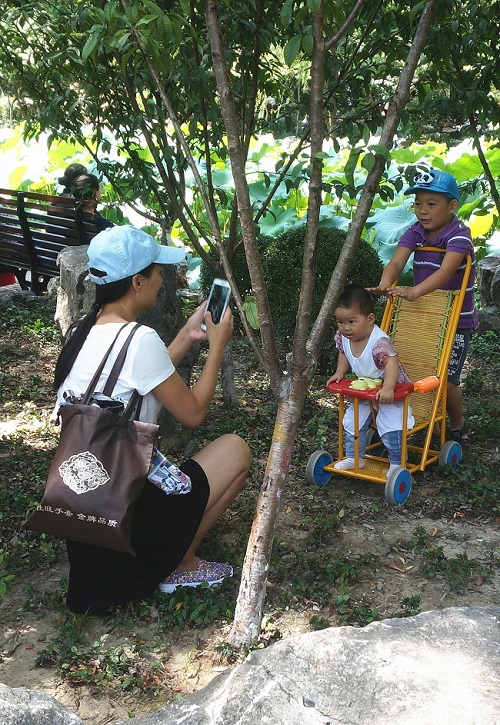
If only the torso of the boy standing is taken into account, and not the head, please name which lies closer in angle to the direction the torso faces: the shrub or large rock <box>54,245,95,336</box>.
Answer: the large rock

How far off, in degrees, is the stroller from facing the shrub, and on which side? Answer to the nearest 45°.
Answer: approximately 90° to its right

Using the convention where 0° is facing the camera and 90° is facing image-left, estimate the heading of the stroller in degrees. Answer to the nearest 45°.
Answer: approximately 45°

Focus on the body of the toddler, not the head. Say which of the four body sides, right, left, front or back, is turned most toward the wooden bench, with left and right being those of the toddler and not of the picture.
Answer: right

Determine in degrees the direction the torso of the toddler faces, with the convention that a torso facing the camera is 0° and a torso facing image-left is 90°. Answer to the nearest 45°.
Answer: approximately 45°

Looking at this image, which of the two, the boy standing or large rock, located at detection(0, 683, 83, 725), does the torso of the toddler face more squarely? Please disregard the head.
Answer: the large rock

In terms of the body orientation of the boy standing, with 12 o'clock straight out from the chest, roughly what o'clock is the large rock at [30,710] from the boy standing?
The large rock is roughly at 11 o'clock from the boy standing.

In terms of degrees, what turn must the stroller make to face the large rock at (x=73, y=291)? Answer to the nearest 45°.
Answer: approximately 45° to its right
